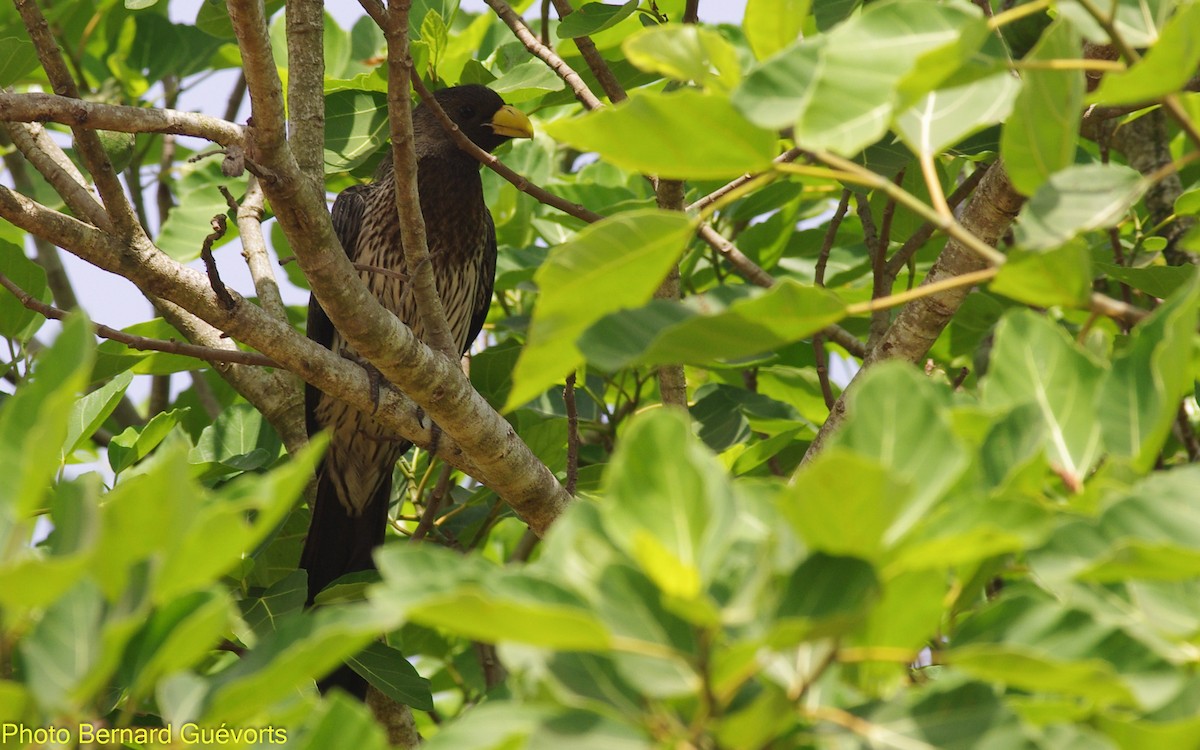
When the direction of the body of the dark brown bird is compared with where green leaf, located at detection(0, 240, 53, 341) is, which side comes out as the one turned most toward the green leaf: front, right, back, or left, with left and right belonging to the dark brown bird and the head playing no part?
right

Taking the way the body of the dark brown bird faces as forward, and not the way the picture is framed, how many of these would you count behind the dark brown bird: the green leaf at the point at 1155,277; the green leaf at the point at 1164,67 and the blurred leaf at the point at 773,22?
0

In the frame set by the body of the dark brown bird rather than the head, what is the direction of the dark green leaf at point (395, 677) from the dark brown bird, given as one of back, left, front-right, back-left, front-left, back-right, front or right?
front-right

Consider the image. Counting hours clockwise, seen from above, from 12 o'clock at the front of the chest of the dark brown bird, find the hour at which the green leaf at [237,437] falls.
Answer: The green leaf is roughly at 2 o'clock from the dark brown bird.

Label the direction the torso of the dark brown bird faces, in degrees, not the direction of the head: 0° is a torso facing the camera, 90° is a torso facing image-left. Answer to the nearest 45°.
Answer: approximately 315°

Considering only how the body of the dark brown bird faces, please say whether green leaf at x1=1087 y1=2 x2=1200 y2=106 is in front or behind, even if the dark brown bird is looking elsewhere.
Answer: in front

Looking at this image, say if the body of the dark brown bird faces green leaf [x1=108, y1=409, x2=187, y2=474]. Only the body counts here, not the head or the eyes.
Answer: no

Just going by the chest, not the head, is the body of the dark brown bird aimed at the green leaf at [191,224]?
no

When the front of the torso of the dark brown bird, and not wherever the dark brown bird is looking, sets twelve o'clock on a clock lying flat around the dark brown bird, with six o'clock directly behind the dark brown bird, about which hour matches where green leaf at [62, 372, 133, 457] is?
The green leaf is roughly at 2 o'clock from the dark brown bird.
